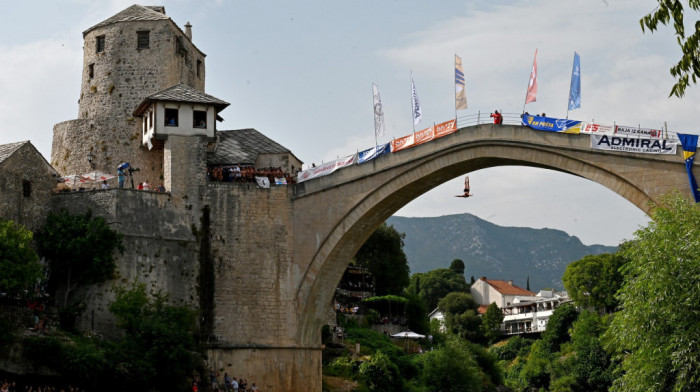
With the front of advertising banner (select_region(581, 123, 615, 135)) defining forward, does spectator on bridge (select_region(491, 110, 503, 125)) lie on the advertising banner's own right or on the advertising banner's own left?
on the advertising banner's own right

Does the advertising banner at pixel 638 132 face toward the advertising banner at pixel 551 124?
no

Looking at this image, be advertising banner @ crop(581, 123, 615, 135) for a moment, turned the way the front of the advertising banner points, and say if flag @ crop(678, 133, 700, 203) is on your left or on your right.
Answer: on your left

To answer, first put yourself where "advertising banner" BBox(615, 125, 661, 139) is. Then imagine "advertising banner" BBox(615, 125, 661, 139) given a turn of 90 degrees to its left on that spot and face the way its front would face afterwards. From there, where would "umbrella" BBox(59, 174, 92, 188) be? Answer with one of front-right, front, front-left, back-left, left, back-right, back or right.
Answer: back

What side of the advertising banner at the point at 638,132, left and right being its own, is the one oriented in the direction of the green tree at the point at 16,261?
right

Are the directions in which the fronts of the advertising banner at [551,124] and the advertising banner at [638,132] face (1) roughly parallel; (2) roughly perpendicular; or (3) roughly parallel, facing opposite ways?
roughly parallel

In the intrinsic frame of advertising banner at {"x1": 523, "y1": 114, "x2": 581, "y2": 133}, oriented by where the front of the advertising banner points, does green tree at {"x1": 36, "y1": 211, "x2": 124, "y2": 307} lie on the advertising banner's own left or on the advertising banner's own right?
on the advertising banner's own right

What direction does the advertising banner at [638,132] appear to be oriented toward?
toward the camera

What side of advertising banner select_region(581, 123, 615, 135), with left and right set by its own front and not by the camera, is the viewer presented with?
front

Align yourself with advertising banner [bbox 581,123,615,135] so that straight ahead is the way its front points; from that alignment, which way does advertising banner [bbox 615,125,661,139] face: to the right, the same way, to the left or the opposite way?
the same way

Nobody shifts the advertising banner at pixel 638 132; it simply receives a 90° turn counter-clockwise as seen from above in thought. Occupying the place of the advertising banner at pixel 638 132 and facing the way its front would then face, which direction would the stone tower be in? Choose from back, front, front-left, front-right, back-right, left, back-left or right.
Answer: back

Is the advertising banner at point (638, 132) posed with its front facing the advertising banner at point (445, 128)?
no

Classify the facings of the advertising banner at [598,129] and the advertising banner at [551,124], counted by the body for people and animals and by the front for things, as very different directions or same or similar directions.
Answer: same or similar directions

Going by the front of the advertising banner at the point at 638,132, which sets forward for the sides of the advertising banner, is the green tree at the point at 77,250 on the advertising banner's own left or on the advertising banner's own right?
on the advertising banner's own right
